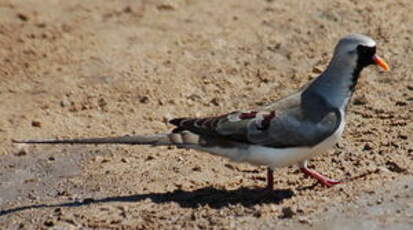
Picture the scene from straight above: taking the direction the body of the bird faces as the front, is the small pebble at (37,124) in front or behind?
behind

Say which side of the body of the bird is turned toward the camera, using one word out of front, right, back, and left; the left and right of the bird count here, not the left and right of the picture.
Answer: right
